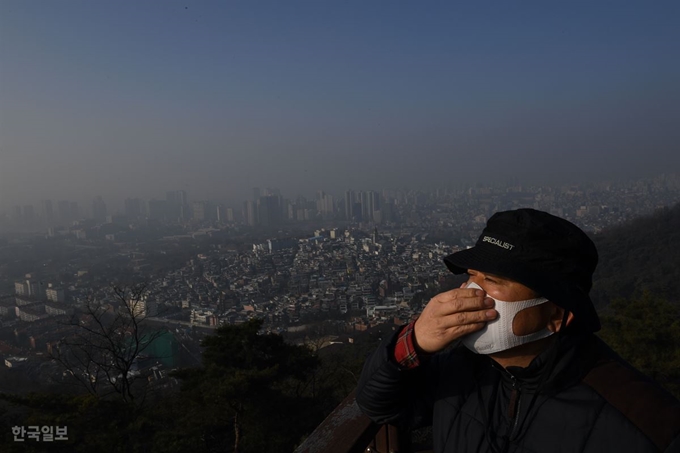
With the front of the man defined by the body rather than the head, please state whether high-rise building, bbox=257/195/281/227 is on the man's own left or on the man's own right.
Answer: on the man's own right

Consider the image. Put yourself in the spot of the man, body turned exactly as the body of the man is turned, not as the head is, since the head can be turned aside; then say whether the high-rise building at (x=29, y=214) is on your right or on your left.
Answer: on your right

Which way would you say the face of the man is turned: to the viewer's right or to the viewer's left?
to the viewer's left

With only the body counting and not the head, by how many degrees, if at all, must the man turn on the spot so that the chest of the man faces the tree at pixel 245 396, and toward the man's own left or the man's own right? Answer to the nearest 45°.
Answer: approximately 90° to the man's own right

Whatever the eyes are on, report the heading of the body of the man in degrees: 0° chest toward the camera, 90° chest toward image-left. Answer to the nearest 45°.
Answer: approximately 45°

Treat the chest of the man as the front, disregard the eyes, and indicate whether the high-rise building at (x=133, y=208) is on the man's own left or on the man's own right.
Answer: on the man's own right

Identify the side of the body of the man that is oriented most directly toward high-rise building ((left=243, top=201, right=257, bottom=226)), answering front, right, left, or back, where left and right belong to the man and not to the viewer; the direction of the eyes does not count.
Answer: right

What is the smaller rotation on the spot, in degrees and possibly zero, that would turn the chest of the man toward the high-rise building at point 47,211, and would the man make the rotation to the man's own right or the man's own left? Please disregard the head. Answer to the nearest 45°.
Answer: approximately 90° to the man's own right

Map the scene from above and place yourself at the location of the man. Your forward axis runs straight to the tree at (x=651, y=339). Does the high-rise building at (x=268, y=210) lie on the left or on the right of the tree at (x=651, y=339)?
left

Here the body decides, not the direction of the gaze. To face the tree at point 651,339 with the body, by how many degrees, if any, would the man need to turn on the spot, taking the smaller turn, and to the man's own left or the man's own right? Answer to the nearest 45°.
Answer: approximately 135° to the man's own right

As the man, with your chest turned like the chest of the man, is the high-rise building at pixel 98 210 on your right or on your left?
on your right
